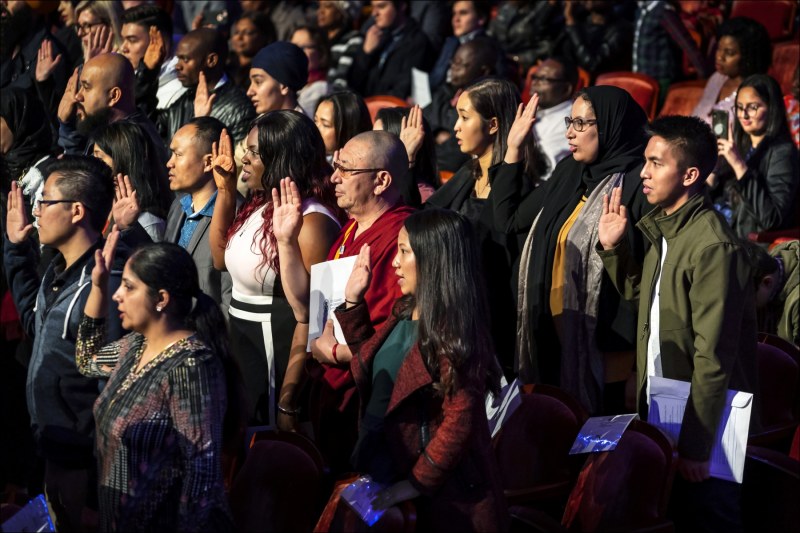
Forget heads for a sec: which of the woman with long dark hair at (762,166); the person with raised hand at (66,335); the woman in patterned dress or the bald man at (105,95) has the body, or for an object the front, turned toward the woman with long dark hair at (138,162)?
the woman with long dark hair at (762,166)

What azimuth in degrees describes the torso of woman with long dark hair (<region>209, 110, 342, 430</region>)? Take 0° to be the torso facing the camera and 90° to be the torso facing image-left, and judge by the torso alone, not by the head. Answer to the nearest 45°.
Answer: approximately 45°

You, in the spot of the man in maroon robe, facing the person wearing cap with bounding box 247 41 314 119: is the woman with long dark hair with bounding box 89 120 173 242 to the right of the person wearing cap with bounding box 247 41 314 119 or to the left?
left

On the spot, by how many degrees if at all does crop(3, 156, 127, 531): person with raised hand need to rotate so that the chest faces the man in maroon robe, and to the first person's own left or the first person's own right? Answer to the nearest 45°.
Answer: approximately 135° to the first person's own left

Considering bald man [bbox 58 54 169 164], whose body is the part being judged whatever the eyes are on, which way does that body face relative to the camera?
to the viewer's left

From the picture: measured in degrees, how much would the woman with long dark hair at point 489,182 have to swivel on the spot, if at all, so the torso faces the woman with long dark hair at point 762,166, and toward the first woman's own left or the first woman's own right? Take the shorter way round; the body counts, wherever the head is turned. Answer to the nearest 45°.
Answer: approximately 180°

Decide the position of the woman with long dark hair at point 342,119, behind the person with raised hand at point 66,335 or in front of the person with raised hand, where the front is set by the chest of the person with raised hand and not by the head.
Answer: behind
